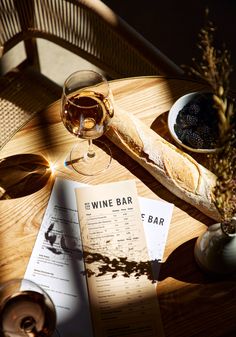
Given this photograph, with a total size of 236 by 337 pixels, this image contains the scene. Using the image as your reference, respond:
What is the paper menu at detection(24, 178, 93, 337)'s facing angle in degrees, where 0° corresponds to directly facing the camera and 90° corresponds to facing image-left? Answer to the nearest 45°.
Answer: approximately 0°

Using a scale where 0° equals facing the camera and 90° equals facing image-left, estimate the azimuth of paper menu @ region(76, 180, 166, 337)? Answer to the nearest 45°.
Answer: approximately 0°
